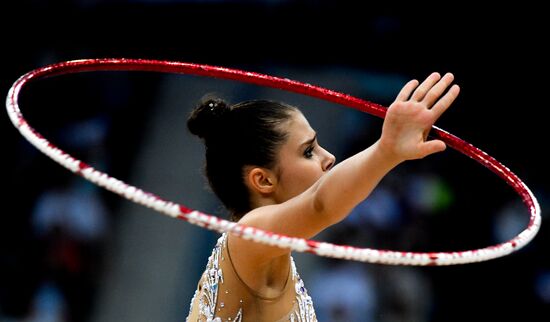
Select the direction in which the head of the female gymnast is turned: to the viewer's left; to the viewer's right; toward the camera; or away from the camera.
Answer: to the viewer's right

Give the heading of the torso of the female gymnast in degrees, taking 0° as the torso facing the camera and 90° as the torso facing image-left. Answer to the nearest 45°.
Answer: approximately 270°
